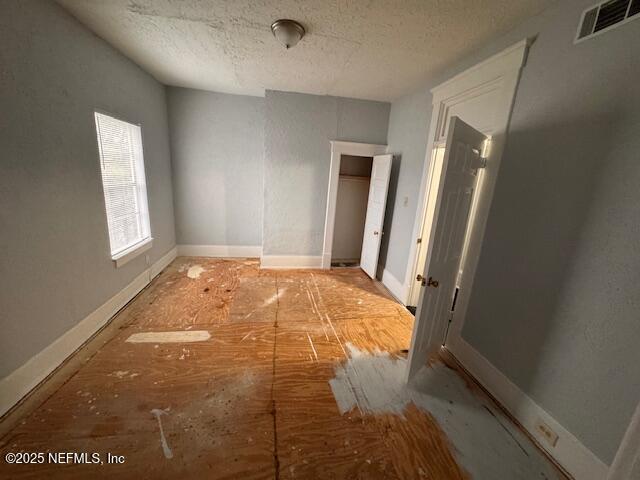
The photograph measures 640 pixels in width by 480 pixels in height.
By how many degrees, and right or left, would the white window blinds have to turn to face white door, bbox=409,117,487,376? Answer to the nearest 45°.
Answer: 0° — it already faces it

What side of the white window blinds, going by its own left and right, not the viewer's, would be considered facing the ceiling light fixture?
front

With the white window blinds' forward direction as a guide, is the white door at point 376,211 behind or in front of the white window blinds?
in front
